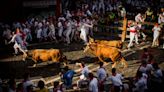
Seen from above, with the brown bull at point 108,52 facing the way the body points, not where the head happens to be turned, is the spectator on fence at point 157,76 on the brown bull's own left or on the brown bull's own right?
on the brown bull's own left

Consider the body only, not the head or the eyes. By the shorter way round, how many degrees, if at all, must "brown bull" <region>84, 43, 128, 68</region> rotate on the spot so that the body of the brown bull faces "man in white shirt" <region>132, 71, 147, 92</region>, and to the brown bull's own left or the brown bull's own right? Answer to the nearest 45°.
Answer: approximately 90° to the brown bull's own left

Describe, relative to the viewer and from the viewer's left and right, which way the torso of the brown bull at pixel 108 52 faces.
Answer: facing to the left of the viewer

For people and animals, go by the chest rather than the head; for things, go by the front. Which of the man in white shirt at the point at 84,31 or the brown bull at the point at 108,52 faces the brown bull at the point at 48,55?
the brown bull at the point at 108,52
